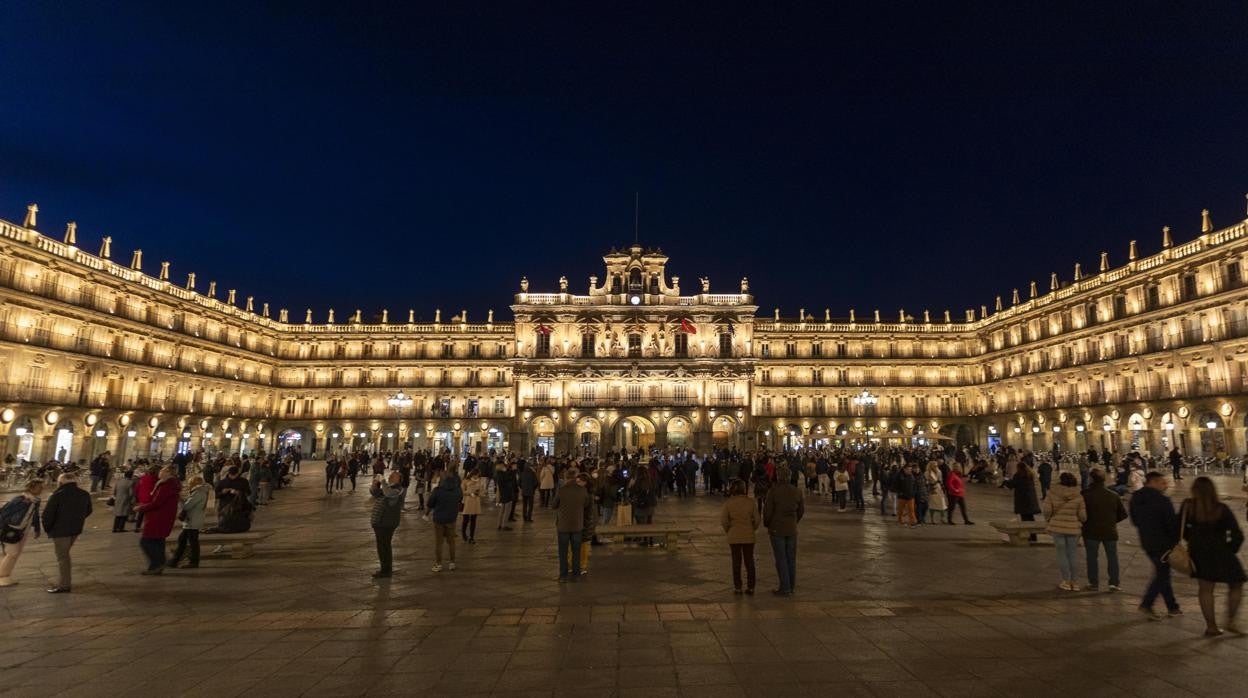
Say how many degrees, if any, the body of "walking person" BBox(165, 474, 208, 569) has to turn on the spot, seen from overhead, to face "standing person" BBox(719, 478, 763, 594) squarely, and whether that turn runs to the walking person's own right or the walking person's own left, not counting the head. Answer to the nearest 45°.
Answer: approximately 135° to the walking person's own left

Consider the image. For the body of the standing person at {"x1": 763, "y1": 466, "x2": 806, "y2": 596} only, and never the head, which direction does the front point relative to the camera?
away from the camera

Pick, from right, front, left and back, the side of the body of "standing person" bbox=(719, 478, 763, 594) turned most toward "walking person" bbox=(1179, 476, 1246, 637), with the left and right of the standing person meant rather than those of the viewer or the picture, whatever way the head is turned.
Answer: right

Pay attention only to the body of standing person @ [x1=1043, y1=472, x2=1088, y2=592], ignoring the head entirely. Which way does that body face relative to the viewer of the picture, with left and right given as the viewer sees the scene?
facing away from the viewer

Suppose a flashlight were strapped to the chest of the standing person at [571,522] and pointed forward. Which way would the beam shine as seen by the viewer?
away from the camera

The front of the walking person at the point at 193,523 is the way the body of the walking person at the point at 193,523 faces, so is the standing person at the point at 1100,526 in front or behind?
behind

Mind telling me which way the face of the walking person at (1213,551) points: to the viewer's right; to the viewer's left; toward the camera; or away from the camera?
away from the camera

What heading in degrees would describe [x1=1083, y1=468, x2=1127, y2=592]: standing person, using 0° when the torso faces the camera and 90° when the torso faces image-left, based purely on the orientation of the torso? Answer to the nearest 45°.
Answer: approximately 180°

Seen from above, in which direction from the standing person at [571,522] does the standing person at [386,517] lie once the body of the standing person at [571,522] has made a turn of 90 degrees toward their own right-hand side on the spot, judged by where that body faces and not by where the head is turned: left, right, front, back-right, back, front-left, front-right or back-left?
back

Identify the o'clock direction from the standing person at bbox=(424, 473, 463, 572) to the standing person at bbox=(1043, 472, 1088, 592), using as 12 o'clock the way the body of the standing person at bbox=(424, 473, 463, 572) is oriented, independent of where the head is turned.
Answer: the standing person at bbox=(1043, 472, 1088, 592) is roughly at 4 o'clock from the standing person at bbox=(424, 473, 463, 572).

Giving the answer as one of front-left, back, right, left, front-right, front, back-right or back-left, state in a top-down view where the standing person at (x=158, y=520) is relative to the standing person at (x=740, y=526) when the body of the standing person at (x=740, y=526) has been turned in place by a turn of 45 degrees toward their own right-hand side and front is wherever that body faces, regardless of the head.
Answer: back-left

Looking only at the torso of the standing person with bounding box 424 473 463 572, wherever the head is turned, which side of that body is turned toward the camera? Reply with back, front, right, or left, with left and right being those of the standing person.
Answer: back

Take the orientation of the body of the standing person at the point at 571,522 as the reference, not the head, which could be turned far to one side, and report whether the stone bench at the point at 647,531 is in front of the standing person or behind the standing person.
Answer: in front

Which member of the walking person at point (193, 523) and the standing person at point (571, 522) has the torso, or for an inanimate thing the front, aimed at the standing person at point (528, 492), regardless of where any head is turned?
the standing person at point (571, 522)

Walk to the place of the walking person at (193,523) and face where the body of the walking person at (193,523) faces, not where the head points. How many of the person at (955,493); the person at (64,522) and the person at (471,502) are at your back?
2

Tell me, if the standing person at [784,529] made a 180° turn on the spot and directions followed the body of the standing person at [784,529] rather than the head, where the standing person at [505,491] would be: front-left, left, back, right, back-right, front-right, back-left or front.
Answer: back-right
